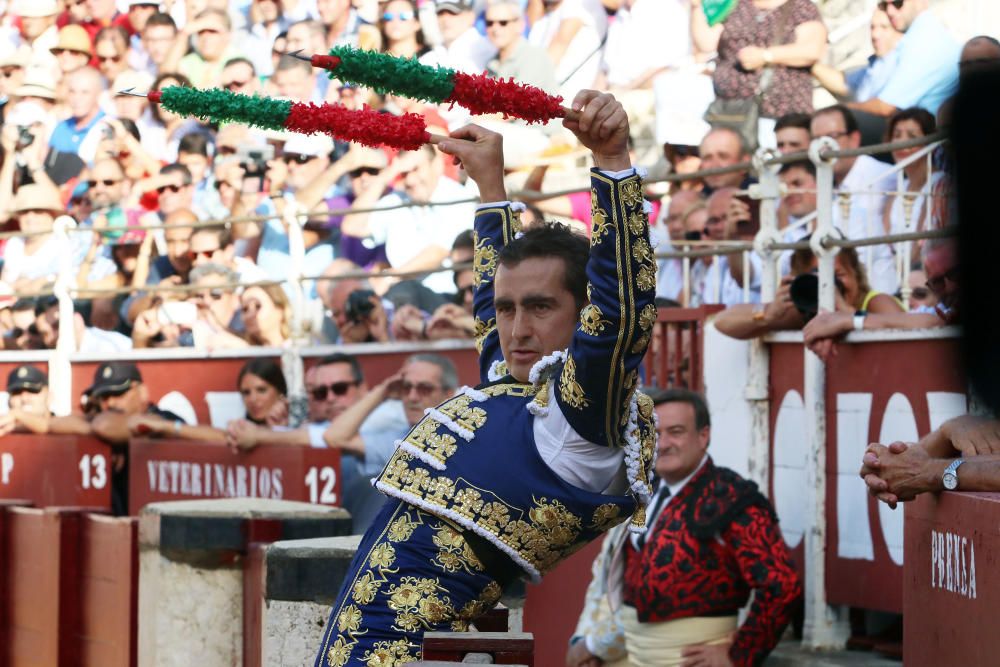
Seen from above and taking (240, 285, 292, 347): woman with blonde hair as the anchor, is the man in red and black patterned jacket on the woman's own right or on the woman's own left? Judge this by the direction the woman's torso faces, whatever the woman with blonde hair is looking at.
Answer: on the woman's own left

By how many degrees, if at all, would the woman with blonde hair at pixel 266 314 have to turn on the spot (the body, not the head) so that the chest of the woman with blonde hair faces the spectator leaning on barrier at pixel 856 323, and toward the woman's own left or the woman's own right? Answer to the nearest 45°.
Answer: approximately 90° to the woman's own left

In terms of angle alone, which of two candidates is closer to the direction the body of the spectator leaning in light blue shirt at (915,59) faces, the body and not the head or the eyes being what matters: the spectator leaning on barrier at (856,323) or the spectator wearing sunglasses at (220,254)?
the spectator wearing sunglasses

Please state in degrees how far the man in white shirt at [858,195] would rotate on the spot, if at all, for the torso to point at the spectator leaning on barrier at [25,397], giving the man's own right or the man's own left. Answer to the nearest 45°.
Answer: approximately 90° to the man's own right

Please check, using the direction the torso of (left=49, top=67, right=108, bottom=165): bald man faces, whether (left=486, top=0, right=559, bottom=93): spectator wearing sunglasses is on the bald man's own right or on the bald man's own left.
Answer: on the bald man's own left

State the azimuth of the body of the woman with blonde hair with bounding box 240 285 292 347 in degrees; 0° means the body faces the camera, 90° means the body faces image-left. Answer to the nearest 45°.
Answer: approximately 45°

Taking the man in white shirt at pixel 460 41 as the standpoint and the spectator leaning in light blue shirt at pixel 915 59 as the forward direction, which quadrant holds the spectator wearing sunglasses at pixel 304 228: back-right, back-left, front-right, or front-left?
back-right

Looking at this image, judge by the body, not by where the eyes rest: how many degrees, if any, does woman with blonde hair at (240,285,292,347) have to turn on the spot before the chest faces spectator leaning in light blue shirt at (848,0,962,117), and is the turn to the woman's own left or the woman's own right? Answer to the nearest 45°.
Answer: approximately 90° to the woman's own left

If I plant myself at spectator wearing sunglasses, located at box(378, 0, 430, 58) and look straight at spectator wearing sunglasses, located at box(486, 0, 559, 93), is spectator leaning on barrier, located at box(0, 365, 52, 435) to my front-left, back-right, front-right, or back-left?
back-right

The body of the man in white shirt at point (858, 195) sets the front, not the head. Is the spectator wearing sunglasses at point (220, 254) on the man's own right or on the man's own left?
on the man's own right

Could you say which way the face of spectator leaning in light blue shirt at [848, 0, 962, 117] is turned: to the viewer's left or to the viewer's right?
to the viewer's left

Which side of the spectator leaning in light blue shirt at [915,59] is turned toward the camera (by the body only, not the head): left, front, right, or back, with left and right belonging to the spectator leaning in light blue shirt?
left

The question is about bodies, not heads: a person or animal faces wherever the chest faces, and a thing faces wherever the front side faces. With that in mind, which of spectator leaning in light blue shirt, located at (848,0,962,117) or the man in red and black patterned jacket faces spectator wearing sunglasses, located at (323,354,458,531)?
the spectator leaning in light blue shirt
